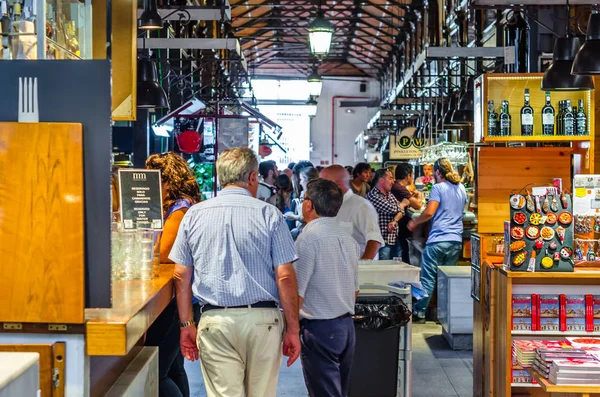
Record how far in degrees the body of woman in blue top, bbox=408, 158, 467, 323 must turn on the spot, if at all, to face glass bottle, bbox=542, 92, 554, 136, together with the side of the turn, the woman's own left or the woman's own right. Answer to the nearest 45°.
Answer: approximately 135° to the woman's own left

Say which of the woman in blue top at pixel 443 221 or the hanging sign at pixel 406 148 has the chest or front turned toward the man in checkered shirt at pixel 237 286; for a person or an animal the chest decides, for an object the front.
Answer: the hanging sign

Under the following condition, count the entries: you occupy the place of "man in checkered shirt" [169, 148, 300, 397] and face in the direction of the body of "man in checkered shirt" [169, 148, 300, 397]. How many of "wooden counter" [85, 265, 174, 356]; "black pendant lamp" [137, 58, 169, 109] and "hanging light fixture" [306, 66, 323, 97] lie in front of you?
2

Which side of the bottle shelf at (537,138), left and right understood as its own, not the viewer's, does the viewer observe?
front

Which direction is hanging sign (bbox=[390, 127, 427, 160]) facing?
toward the camera

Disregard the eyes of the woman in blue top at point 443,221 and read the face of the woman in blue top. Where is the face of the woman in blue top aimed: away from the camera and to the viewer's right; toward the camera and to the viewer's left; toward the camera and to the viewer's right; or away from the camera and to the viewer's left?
away from the camera and to the viewer's left

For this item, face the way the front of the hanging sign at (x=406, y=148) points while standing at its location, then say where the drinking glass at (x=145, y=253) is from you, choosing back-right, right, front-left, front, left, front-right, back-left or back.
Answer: front

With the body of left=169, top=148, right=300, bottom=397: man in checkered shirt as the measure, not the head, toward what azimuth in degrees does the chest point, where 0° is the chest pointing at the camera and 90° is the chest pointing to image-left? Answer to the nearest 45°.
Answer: approximately 180°
